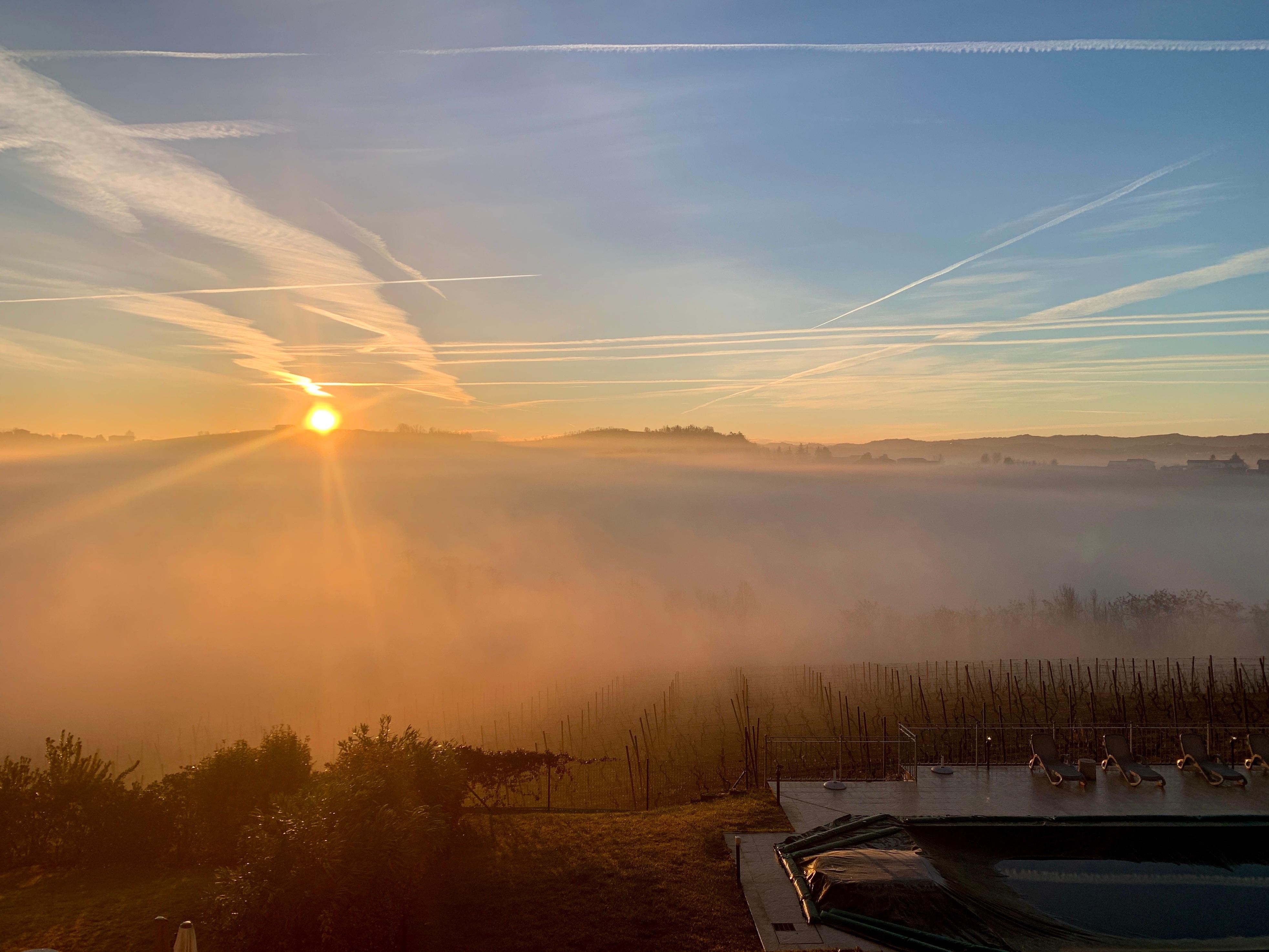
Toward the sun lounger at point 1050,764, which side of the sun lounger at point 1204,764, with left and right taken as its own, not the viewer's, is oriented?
right

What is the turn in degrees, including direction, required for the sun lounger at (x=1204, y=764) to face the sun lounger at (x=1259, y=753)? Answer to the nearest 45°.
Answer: approximately 90° to its left

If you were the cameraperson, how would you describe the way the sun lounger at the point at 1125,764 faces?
facing the viewer and to the right of the viewer

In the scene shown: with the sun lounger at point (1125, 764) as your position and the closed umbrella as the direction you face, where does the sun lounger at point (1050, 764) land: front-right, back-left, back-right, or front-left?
front-right

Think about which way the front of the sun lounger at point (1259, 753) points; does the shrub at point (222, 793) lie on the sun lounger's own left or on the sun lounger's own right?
on the sun lounger's own right

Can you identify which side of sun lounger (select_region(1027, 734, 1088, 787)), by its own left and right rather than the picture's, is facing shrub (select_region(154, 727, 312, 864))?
right

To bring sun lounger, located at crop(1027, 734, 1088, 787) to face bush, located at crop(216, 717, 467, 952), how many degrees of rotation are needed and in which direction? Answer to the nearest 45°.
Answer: approximately 90° to its right

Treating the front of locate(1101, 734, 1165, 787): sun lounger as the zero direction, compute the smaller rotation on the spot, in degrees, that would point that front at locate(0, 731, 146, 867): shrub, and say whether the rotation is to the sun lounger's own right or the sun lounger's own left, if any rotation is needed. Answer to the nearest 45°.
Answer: approximately 90° to the sun lounger's own right

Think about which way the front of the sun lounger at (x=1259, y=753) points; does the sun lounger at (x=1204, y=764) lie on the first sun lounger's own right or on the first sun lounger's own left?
on the first sun lounger's own right

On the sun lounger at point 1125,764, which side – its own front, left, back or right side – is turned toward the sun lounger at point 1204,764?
left

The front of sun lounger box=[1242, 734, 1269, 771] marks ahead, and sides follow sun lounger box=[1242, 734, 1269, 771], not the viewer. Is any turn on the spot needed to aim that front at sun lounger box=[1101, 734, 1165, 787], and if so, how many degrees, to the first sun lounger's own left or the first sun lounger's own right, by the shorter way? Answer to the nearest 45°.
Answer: approximately 90° to the first sun lounger's own right
